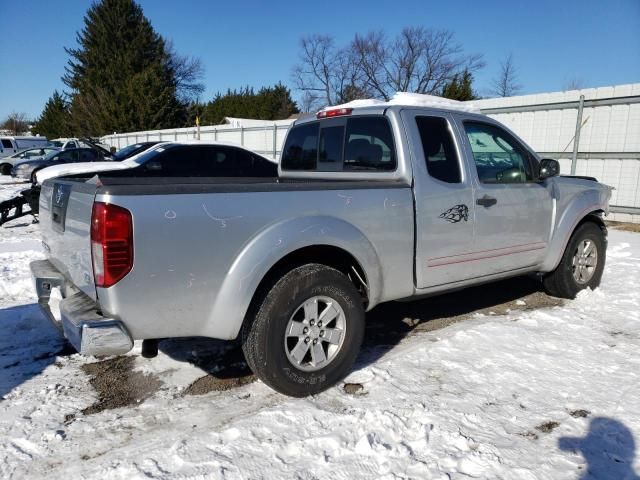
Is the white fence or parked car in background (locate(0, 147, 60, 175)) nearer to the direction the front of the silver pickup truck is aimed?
the white fence

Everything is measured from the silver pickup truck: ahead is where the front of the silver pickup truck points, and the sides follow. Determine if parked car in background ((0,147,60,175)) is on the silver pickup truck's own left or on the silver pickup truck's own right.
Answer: on the silver pickup truck's own left

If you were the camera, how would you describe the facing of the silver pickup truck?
facing away from the viewer and to the right of the viewer

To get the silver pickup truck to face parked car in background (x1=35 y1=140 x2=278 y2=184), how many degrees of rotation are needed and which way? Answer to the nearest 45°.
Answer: approximately 45° to its left

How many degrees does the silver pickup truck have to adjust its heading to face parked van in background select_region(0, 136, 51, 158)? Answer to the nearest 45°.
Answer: approximately 90° to its left

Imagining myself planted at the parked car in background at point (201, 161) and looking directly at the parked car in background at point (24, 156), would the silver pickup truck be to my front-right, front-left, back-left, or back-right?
back-left

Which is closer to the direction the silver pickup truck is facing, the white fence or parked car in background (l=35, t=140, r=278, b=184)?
the white fence

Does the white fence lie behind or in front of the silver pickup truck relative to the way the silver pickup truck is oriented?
in front
